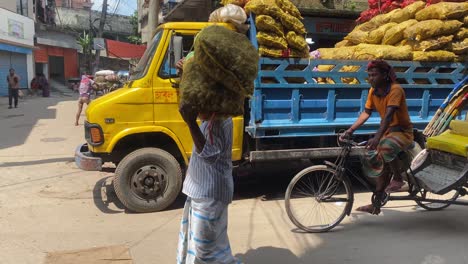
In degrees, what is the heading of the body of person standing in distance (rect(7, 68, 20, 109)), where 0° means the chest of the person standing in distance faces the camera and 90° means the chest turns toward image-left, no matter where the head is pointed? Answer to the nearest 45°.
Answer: approximately 0°

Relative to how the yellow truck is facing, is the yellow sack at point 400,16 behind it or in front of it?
behind

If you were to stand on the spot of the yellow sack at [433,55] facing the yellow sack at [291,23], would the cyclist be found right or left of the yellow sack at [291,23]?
left

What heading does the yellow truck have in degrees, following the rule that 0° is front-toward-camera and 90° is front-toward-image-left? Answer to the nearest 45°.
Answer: approximately 90°

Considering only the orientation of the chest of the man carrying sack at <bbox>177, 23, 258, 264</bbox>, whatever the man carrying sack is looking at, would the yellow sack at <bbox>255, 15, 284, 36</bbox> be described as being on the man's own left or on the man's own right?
on the man's own right

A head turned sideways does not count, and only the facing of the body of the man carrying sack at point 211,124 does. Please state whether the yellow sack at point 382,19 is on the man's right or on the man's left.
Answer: on the man's right
